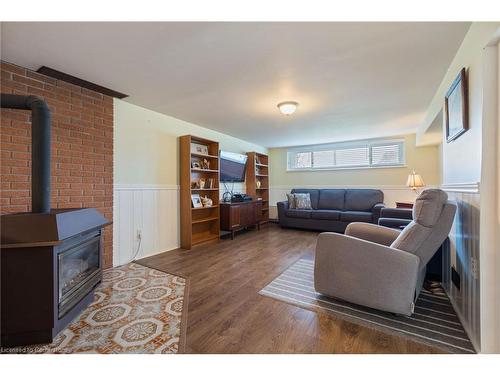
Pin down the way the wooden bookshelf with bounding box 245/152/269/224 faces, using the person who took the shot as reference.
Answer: facing the viewer and to the right of the viewer

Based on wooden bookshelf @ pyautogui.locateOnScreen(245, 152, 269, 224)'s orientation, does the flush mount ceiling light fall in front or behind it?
in front

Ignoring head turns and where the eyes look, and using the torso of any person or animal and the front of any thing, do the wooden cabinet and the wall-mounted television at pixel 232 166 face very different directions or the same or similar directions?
same or similar directions

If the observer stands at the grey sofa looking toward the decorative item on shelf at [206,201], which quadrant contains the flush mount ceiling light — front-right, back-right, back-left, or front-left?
front-left

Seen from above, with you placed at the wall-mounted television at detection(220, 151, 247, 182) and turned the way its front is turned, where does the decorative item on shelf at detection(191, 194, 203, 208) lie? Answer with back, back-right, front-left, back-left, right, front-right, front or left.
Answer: right

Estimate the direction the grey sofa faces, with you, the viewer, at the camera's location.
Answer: facing the viewer

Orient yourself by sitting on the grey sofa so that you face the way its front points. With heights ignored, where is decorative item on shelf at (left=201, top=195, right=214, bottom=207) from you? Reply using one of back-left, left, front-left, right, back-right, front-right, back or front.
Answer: front-right

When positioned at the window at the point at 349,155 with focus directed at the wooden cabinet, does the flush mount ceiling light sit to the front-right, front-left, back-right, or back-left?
front-left

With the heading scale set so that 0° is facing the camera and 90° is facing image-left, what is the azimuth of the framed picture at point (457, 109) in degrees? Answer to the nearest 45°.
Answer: approximately 90°

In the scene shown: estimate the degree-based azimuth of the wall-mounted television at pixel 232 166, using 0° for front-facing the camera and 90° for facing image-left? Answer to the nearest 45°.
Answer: approximately 315°

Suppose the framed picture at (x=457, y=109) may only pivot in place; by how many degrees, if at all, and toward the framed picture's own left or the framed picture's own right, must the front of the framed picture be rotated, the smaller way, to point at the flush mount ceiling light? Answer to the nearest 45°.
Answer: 0° — it already faces it

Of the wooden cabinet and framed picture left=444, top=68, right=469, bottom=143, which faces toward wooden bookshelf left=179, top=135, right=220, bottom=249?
the framed picture

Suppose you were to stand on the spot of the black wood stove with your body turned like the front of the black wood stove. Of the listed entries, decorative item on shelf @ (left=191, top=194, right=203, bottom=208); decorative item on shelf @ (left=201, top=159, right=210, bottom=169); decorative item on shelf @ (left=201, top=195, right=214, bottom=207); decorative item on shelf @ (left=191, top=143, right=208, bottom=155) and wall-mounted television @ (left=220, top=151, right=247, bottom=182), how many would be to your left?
5

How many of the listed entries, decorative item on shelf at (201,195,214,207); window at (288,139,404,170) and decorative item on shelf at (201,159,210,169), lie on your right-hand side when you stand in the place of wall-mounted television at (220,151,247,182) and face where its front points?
2

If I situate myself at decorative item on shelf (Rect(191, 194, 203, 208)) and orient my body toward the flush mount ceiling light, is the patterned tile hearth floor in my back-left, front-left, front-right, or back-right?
front-right

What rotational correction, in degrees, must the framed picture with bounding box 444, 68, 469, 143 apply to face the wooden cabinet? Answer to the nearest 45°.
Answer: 0° — it already faces it

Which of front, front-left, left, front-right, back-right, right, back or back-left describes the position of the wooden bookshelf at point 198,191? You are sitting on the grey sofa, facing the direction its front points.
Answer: front-right

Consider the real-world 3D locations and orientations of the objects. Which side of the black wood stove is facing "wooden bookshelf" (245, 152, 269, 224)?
left

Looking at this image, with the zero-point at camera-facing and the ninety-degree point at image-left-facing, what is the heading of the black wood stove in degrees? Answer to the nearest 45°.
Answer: approximately 315°

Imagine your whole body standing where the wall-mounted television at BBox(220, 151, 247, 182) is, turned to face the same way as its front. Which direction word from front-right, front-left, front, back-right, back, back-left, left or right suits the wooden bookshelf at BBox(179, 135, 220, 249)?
right
